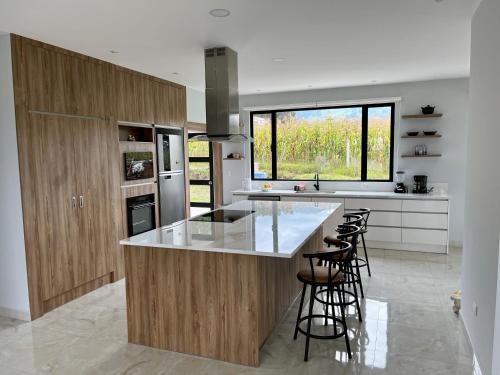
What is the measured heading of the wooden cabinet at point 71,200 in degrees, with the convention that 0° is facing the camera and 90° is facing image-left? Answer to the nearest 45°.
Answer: approximately 315°

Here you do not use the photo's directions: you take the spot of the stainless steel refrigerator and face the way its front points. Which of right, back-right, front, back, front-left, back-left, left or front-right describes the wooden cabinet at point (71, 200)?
right

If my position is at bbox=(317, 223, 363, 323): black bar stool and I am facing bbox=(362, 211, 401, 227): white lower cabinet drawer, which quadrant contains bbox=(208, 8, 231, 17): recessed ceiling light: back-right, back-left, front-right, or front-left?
back-left

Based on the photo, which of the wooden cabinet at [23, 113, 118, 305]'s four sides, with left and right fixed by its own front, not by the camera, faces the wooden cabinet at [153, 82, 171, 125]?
left

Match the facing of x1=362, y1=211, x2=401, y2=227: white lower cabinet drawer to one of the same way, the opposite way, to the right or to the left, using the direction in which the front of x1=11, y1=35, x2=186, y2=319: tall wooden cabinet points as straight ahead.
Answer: to the right

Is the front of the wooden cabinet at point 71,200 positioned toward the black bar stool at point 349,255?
yes

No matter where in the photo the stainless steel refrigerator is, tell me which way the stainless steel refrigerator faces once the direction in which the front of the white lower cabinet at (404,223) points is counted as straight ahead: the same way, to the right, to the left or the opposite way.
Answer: to the left

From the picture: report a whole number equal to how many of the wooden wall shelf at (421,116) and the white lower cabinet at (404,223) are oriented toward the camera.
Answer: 2

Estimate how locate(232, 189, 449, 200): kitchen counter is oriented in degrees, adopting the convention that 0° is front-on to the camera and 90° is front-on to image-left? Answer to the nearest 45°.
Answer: approximately 0°
